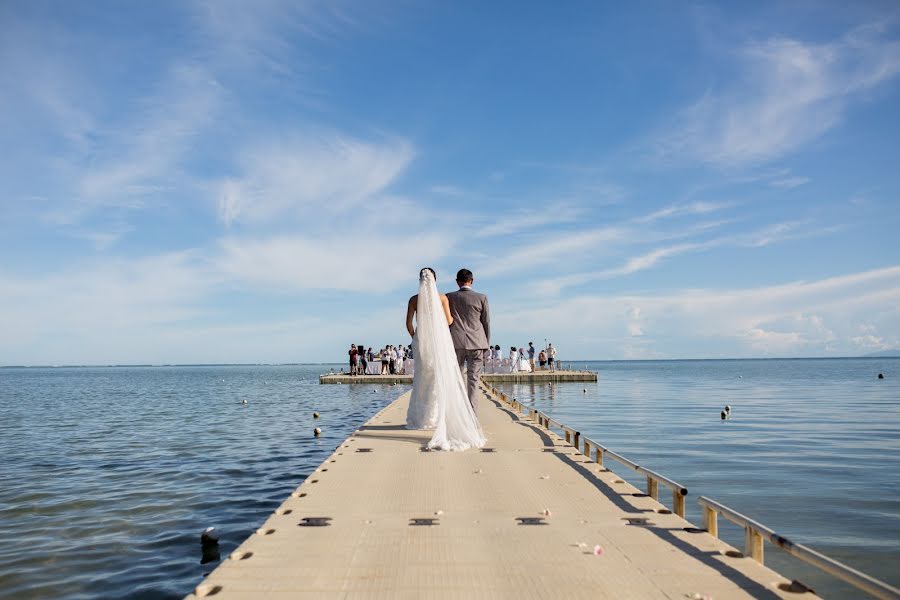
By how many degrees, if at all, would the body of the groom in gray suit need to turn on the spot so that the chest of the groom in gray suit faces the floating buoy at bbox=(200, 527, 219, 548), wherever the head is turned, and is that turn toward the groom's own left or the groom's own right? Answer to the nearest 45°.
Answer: approximately 135° to the groom's own left

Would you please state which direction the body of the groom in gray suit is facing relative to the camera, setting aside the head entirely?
away from the camera

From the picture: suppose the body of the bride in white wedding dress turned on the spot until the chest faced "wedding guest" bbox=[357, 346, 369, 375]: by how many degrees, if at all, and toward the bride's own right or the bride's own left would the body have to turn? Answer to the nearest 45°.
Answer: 0° — they already face them

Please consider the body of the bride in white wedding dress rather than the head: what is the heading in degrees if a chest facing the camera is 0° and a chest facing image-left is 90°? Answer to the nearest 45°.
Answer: approximately 180°

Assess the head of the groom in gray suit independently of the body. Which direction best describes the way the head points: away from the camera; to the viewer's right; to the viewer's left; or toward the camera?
away from the camera

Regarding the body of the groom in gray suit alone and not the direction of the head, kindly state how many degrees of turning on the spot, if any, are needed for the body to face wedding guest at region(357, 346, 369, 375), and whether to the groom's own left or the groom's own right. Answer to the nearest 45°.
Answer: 0° — they already face them

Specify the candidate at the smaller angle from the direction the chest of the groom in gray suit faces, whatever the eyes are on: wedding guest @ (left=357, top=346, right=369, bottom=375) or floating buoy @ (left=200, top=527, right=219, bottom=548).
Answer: the wedding guest

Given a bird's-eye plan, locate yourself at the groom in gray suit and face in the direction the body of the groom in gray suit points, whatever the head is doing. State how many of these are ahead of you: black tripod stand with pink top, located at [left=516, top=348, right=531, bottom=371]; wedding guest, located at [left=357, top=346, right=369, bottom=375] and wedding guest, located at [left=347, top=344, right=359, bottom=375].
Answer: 3

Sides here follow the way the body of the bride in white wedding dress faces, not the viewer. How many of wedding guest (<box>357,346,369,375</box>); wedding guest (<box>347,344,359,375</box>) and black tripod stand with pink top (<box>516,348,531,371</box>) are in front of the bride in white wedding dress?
3
